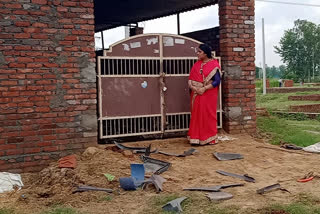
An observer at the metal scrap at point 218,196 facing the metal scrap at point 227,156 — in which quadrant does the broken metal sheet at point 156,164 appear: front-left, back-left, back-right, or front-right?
front-left

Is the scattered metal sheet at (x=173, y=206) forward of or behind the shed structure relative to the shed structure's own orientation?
forward

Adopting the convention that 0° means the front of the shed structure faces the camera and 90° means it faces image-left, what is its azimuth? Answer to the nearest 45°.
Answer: approximately 0°

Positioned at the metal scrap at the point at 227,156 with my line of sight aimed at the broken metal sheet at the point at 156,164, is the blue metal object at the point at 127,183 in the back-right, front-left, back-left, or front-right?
front-left

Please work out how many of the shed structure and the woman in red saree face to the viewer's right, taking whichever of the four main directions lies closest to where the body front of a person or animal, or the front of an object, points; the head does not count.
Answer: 0

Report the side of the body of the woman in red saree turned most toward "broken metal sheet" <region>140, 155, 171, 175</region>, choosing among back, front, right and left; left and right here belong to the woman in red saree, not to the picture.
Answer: front

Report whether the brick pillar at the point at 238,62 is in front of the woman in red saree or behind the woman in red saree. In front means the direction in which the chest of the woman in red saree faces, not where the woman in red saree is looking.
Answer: behind

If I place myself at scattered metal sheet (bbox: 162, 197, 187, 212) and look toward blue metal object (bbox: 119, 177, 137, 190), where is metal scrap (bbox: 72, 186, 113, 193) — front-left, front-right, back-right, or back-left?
front-left

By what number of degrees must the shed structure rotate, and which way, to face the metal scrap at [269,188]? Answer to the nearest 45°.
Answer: approximately 45° to its left

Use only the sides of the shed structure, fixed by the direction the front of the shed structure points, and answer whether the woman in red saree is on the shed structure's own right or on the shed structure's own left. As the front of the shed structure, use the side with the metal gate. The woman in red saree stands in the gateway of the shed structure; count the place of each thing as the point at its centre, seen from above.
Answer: on the shed structure's own left

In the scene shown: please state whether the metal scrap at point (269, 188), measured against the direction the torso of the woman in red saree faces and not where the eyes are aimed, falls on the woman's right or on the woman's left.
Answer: on the woman's left

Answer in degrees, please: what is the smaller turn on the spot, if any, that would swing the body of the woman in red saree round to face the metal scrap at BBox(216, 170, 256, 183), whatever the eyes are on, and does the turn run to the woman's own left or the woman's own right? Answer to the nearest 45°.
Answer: approximately 45° to the woman's own left
